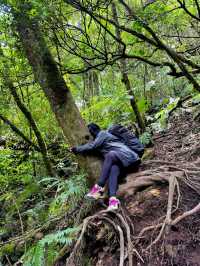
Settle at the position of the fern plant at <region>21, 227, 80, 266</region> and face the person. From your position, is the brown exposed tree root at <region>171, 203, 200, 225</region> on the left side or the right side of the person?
right

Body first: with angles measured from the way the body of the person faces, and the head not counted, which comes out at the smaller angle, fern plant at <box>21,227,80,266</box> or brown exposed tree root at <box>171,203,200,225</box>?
the fern plant
